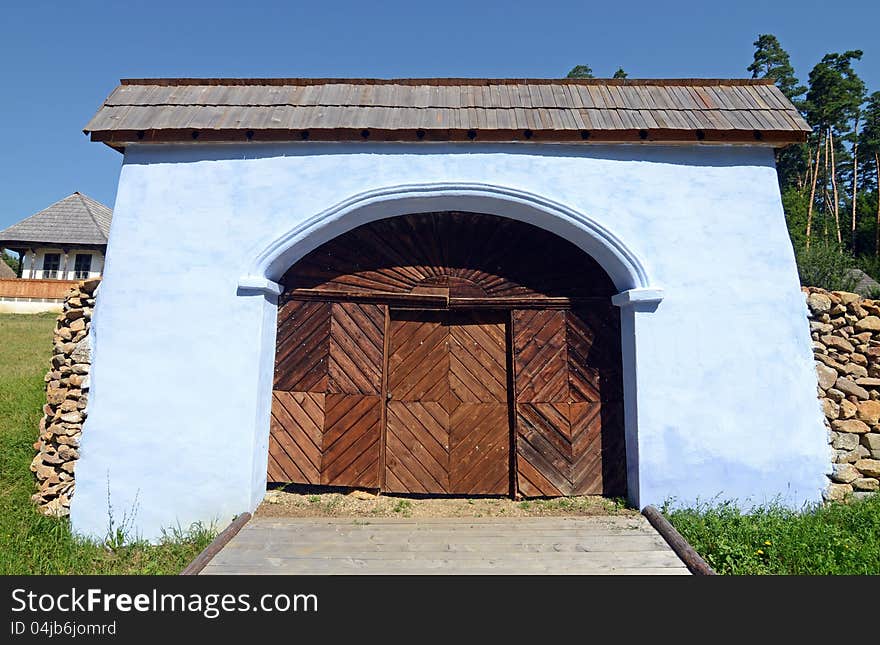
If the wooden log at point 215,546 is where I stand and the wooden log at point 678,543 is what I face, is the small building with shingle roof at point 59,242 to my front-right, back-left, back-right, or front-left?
back-left

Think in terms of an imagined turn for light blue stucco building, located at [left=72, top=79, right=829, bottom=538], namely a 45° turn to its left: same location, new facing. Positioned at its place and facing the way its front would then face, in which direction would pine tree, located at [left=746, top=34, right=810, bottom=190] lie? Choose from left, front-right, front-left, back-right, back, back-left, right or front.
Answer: left

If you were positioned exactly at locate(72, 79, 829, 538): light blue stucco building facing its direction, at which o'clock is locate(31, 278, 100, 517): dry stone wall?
The dry stone wall is roughly at 3 o'clock from the light blue stucco building.

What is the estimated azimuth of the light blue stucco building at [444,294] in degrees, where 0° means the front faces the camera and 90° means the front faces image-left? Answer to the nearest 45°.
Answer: approximately 0°

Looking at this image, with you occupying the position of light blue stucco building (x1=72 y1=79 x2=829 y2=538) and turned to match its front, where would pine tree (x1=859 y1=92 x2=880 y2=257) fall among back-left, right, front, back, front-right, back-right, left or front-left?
back-left

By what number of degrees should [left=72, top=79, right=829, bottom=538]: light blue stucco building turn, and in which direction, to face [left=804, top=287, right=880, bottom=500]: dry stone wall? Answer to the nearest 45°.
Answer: approximately 90° to its left

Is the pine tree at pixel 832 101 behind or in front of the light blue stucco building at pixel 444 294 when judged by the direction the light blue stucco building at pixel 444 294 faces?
behind

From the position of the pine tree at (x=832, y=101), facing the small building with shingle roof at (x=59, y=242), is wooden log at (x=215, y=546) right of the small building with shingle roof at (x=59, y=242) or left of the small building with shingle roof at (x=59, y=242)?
left
